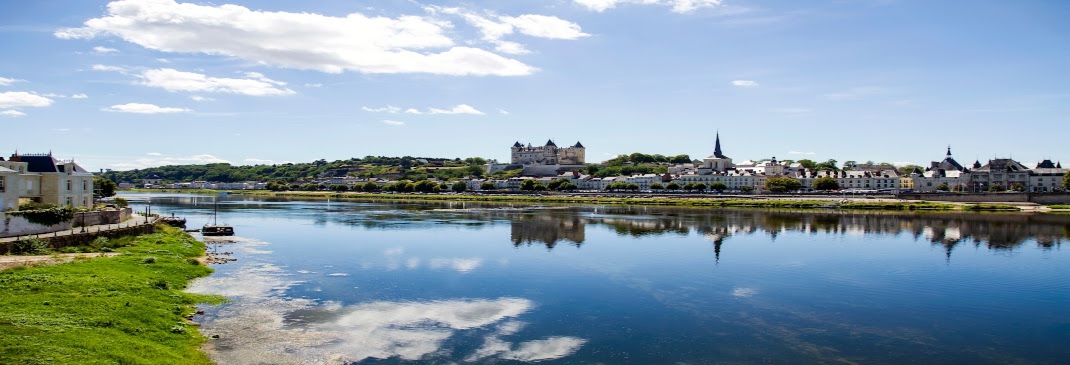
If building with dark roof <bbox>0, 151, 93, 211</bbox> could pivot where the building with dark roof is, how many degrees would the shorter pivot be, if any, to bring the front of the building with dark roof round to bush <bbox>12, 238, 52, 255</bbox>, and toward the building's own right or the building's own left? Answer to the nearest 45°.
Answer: approximately 45° to the building's own right

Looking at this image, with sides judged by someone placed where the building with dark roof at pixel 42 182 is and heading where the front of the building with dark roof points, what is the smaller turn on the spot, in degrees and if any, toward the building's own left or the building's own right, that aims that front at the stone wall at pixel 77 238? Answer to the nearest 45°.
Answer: approximately 45° to the building's own right

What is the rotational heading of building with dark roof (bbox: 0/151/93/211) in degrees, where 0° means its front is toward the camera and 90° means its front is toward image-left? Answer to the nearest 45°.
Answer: approximately 315°

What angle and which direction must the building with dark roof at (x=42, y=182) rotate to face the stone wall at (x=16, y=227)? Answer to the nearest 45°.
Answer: approximately 45° to its right
